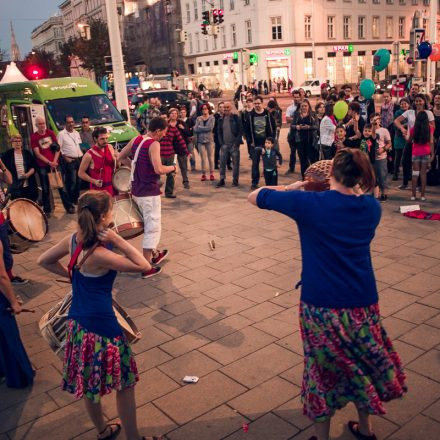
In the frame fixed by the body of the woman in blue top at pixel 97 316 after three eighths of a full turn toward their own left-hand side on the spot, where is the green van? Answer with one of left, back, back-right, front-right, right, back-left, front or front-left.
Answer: right

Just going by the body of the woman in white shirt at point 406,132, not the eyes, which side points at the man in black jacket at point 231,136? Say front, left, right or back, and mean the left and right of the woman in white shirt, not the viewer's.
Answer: right

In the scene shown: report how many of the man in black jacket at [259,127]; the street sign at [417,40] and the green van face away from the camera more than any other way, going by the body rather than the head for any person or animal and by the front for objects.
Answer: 0

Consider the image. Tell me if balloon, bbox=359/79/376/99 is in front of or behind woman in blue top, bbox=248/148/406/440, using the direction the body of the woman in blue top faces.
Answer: in front

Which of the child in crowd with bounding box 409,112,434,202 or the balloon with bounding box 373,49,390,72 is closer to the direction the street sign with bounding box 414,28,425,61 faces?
the child in crowd

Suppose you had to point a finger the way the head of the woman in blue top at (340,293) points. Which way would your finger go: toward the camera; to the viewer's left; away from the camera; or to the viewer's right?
away from the camera

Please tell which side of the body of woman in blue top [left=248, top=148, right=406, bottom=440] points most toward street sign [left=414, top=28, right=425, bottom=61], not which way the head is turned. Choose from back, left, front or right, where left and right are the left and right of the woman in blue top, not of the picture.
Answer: front

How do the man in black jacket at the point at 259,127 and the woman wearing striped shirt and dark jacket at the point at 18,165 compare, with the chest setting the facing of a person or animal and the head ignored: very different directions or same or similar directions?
same or similar directions

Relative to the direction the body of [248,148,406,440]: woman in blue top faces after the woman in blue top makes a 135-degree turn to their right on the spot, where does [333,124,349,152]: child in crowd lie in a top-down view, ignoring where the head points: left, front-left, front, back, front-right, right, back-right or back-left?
back-left

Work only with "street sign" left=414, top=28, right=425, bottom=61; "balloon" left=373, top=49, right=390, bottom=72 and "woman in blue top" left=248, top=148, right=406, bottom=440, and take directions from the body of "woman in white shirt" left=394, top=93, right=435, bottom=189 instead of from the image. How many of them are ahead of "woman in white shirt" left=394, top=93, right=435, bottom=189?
1

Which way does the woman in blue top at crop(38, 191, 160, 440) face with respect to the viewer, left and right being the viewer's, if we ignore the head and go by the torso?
facing away from the viewer and to the right of the viewer

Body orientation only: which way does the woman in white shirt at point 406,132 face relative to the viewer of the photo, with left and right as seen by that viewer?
facing the viewer

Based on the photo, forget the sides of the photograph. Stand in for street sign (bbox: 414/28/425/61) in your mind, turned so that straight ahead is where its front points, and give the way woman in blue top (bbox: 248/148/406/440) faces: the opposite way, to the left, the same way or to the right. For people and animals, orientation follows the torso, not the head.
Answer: the opposite way

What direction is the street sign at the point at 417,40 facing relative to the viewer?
toward the camera

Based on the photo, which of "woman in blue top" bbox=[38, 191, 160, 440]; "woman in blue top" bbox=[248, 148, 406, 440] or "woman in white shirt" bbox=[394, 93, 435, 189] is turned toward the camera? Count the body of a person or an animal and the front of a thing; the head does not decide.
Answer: the woman in white shirt
